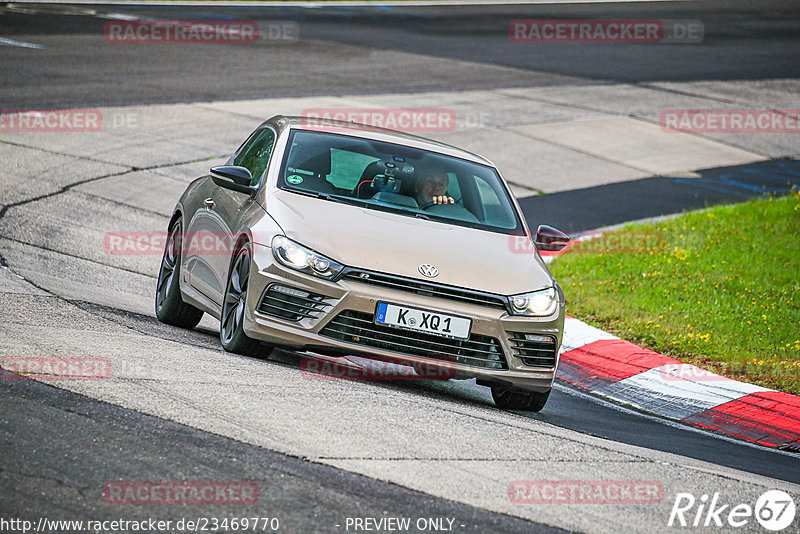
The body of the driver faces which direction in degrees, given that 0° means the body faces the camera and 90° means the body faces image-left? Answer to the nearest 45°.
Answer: approximately 0°
